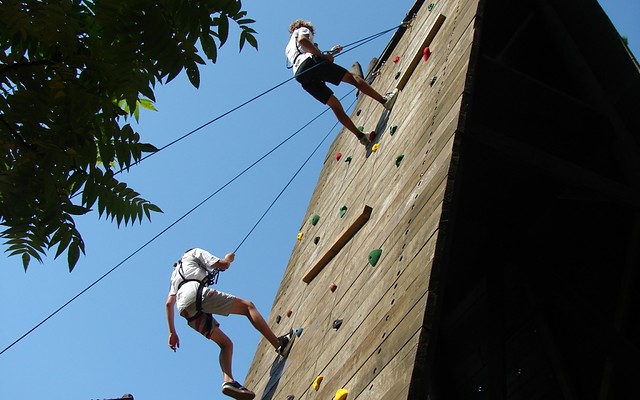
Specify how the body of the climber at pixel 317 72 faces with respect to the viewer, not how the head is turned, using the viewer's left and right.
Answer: facing away from the viewer and to the right of the viewer
